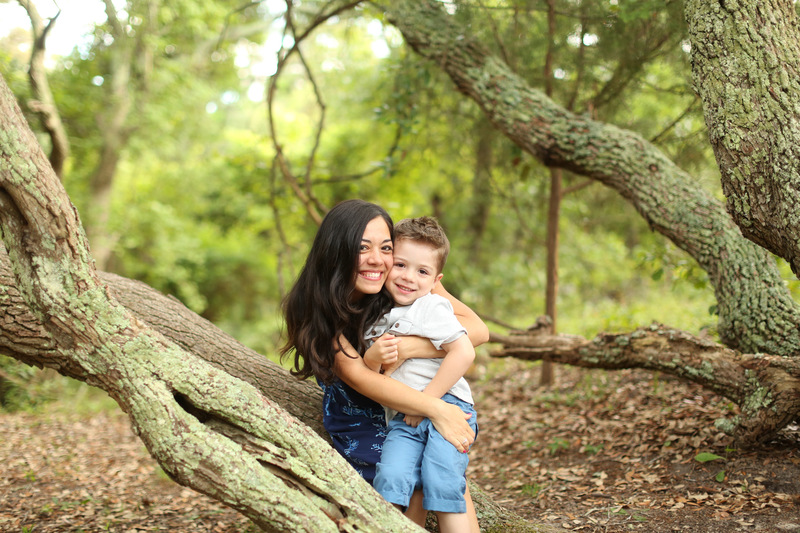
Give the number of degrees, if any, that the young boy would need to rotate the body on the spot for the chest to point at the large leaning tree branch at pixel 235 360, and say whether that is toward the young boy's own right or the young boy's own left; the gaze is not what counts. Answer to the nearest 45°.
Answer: approximately 90° to the young boy's own right

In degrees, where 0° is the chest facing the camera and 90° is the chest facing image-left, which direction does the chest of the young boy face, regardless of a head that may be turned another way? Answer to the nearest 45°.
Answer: approximately 45°

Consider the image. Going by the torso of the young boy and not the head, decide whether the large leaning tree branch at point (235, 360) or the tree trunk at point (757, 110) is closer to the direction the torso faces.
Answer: the large leaning tree branch

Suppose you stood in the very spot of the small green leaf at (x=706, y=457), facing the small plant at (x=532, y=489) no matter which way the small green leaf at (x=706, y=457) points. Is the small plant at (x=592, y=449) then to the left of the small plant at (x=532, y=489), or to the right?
right

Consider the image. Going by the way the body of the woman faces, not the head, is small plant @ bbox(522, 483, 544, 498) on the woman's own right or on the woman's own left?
on the woman's own left
